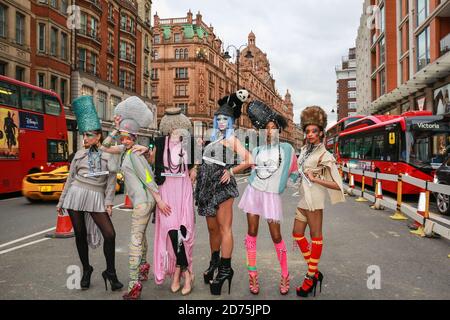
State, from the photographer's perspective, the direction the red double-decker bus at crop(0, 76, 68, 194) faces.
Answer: facing away from the viewer and to the right of the viewer

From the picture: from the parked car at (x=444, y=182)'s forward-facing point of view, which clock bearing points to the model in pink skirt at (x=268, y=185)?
The model in pink skirt is roughly at 2 o'clock from the parked car.

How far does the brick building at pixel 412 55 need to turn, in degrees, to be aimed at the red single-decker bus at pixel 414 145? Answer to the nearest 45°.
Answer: approximately 45° to its left

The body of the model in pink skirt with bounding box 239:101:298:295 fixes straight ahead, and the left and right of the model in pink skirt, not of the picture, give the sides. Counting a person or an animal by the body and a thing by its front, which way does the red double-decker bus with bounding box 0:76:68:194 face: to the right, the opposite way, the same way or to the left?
the opposite way

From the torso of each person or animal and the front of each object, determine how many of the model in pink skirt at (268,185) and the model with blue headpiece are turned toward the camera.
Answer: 2

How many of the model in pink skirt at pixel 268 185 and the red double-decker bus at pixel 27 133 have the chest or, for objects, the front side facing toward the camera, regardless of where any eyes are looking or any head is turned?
1

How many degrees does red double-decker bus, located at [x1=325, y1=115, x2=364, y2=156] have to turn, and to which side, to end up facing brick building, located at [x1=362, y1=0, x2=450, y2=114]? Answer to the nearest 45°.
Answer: approximately 45° to its left

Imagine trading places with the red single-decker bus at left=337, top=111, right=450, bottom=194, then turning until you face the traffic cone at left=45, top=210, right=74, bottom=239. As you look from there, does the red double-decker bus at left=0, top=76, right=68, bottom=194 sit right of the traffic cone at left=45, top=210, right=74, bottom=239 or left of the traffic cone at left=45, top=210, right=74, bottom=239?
right

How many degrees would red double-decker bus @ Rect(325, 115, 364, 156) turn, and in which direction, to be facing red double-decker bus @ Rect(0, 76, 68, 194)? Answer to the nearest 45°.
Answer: approximately 90° to its right

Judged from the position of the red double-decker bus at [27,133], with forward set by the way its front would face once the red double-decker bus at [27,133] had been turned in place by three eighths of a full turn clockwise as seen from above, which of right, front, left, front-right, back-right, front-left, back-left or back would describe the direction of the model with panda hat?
front
